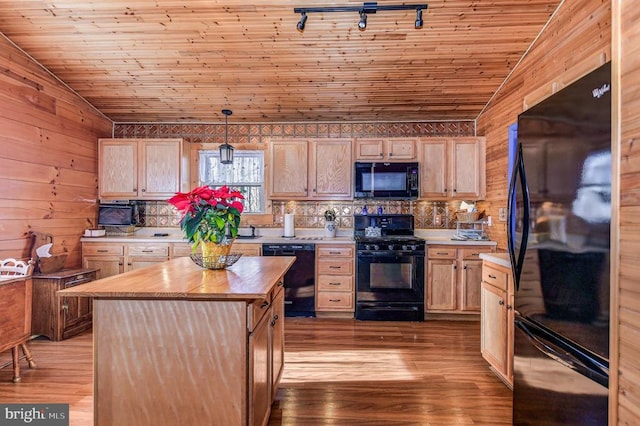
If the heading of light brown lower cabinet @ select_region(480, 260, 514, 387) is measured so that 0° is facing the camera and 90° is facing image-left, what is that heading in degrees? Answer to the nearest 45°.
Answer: approximately 45°

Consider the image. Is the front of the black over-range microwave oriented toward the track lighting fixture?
yes

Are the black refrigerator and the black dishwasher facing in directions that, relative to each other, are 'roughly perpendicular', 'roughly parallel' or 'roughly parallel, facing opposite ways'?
roughly perpendicular

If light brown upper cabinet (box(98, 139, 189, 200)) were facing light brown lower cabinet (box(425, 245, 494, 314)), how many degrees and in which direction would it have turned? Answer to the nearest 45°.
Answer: approximately 45° to its left

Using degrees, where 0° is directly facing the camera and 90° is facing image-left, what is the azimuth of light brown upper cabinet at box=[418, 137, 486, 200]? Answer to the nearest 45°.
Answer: approximately 0°

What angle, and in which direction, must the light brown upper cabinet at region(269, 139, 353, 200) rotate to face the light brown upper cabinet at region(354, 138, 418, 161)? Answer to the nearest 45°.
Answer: approximately 90° to its left

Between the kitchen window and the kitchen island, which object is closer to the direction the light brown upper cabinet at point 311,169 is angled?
the kitchen island

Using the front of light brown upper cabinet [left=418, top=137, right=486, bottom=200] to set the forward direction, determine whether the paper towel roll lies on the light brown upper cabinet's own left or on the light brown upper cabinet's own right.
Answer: on the light brown upper cabinet's own right
